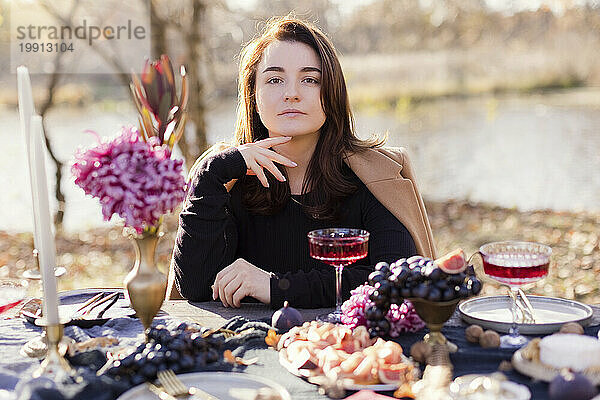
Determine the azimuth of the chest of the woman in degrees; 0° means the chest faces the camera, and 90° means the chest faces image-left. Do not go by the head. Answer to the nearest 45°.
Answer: approximately 0°

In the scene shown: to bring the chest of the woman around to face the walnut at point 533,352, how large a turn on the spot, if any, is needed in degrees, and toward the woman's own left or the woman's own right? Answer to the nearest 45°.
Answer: approximately 45° to the woman's own left

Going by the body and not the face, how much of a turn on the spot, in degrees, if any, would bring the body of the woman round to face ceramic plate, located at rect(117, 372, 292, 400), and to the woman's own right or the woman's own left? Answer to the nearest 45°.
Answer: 0° — they already face it

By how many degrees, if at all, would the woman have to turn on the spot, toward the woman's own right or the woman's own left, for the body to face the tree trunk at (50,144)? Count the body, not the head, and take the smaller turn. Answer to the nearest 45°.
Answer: approximately 135° to the woman's own right

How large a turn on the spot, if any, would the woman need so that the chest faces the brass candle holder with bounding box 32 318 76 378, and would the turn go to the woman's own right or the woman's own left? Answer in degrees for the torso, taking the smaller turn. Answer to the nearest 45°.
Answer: approximately 45° to the woman's own right

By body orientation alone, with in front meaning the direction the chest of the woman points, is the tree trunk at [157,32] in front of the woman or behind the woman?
behind

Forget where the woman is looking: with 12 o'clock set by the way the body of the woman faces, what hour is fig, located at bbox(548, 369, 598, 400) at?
The fig is roughly at 11 o'clock from the woman.

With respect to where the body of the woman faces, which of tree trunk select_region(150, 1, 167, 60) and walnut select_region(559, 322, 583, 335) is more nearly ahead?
the walnut
